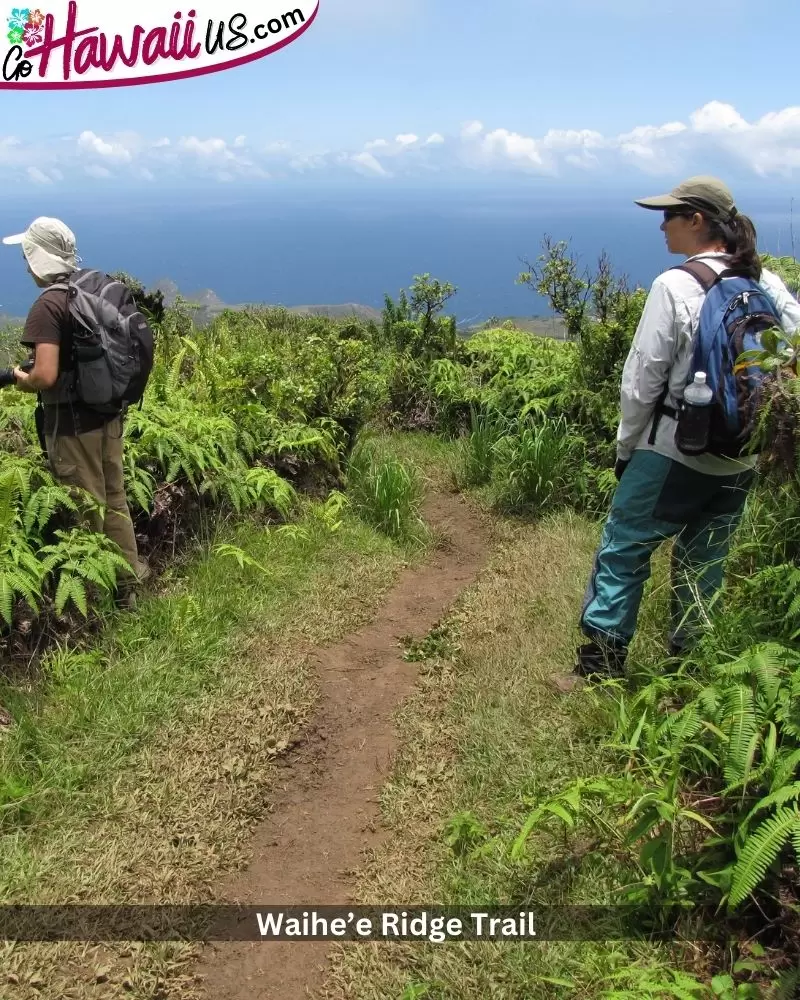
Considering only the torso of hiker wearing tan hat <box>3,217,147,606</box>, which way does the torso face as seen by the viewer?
to the viewer's left

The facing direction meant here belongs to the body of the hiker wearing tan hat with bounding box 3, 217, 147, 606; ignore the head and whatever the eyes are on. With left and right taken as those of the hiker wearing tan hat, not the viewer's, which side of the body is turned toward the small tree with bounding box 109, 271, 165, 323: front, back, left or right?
right

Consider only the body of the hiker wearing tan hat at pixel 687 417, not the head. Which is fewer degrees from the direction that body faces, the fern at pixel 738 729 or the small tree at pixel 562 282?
the small tree

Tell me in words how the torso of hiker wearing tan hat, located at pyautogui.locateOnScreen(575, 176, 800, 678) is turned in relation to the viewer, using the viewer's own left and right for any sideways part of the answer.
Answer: facing away from the viewer and to the left of the viewer

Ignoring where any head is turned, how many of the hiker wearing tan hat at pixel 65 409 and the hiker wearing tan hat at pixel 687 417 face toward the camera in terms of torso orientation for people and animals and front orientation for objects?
0

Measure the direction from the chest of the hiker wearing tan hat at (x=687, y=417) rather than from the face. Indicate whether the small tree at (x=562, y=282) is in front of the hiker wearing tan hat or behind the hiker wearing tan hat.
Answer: in front

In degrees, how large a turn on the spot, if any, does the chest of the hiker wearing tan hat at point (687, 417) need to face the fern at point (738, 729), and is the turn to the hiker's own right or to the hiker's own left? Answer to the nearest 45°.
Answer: approximately 135° to the hiker's own left

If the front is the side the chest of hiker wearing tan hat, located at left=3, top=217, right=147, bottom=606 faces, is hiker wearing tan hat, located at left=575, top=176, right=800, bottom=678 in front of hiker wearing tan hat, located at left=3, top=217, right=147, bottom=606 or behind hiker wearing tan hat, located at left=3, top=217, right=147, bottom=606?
behind

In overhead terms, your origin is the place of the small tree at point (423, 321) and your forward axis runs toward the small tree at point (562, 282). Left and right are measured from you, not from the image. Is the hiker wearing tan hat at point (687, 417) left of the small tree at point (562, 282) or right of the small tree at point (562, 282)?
right
